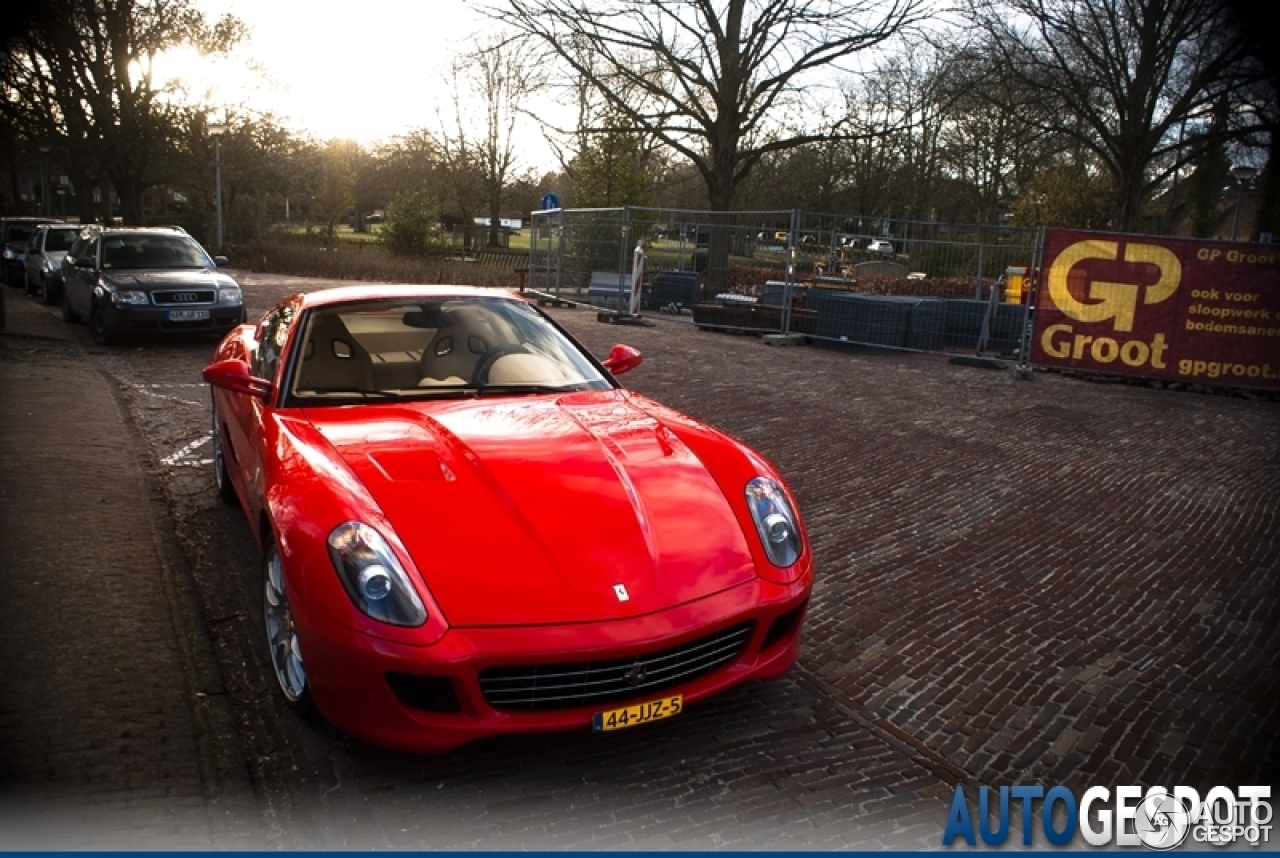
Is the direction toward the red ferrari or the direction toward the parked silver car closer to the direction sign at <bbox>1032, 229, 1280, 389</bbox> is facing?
the red ferrari

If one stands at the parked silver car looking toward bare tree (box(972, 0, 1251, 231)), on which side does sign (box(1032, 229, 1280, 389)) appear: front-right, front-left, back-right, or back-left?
front-right

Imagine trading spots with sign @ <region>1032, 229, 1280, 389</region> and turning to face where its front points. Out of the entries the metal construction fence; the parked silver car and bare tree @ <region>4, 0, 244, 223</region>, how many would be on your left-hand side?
0

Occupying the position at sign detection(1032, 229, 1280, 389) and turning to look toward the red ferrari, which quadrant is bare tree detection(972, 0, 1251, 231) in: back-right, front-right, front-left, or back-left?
back-right

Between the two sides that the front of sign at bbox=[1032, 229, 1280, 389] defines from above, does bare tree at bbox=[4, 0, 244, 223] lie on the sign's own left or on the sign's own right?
on the sign's own right

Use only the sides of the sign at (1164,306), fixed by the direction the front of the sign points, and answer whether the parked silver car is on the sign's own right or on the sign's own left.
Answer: on the sign's own right

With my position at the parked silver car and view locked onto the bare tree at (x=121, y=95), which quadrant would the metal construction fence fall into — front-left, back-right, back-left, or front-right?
back-right

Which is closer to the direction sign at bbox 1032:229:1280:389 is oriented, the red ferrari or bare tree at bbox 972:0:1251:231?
the red ferrari

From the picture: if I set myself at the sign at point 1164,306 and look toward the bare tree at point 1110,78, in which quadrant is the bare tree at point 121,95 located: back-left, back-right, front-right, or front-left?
front-left

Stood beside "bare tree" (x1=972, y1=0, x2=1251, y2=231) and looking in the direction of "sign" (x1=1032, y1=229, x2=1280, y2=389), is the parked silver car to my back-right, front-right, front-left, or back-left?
front-right

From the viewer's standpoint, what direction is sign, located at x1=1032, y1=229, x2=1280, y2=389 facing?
toward the camera

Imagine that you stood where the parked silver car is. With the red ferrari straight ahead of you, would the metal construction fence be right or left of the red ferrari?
left

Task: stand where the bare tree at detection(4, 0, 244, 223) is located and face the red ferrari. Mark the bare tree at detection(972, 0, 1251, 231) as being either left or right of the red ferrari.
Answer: left

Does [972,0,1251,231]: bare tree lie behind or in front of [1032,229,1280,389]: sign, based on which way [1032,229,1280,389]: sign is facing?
behind

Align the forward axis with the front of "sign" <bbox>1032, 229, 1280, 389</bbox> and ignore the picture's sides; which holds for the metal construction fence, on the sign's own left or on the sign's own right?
on the sign's own right
